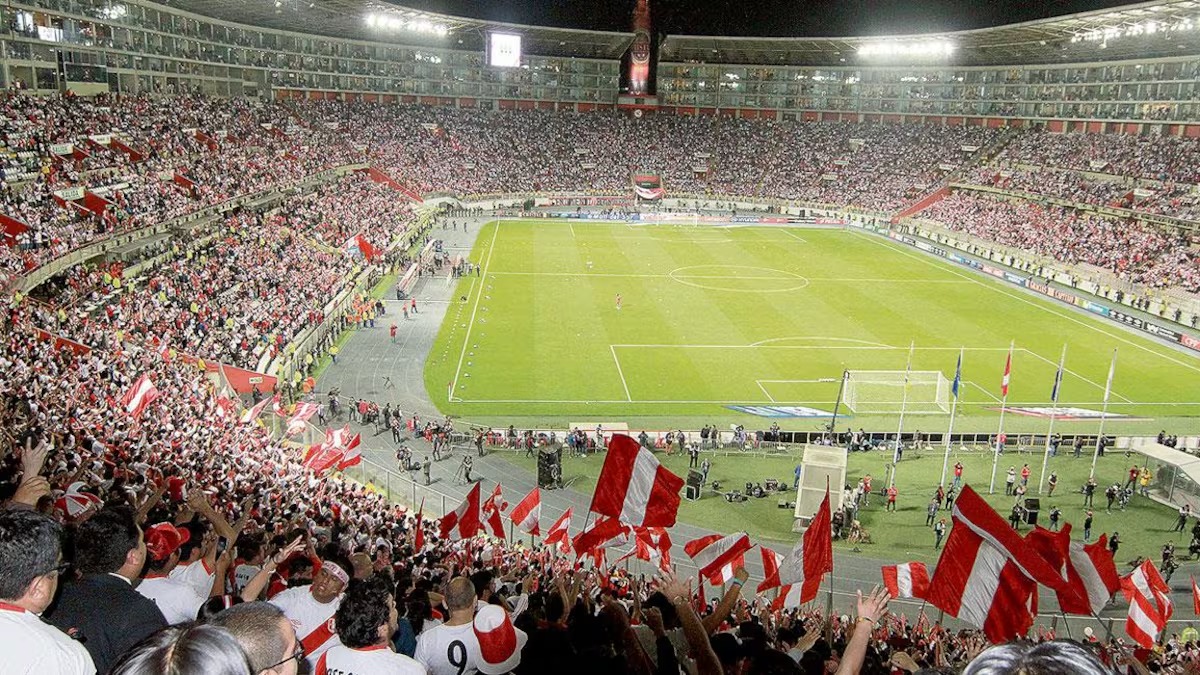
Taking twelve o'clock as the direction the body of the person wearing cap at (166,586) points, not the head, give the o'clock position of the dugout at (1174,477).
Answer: The dugout is roughly at 1 o'clock from the person wearing cap.

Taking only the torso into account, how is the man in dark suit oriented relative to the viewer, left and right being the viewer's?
facing away from the viewer and to the right of the viewer

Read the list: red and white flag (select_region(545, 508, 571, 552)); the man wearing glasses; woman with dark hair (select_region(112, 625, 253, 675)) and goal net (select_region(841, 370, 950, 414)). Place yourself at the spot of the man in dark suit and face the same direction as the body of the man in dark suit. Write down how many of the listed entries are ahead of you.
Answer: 2

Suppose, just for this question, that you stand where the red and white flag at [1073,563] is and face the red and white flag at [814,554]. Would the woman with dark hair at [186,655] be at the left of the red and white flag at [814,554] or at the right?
left

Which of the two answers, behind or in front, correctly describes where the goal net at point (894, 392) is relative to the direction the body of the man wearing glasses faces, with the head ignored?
in front

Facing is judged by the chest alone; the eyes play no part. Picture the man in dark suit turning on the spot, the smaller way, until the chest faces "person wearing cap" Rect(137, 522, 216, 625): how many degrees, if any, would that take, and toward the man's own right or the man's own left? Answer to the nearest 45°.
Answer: approximately 45° to the man's own left

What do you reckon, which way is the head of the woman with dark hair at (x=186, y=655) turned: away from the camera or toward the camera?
away from the camera

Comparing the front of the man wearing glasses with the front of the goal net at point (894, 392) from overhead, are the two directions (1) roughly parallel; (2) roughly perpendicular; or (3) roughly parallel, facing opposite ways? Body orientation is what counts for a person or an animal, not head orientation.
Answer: roughly parallel

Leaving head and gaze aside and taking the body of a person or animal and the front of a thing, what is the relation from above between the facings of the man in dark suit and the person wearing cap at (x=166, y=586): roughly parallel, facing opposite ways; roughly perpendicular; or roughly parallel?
roughly parallel

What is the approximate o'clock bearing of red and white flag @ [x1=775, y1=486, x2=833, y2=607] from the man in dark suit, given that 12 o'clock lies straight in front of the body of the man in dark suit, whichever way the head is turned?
The red and white flag is roughly at 1 o'clock from the man in dark suit.

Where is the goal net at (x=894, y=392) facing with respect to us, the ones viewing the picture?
facing away from the viewer

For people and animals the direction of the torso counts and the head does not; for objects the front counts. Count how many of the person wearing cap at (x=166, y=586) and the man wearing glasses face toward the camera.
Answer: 0

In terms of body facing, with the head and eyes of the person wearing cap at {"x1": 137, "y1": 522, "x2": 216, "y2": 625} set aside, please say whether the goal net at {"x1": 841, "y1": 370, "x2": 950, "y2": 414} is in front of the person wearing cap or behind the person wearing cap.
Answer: in front

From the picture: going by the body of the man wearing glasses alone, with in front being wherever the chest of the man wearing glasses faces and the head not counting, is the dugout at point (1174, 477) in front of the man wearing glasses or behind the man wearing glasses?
in front

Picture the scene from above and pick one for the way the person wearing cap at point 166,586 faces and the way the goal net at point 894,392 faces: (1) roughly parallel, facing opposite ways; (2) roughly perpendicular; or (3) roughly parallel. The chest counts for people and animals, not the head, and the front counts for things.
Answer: roughly parallel

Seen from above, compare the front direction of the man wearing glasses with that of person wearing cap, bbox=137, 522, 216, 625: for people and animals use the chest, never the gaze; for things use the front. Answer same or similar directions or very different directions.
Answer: same or similar directions

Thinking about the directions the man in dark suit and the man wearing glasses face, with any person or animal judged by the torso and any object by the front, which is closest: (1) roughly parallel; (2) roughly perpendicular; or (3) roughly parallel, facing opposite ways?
roughly parallel

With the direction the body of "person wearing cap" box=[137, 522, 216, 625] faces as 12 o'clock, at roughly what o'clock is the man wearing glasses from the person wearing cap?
The man wearing glasses is roughly at 5 o'clock from the person wearing cap.

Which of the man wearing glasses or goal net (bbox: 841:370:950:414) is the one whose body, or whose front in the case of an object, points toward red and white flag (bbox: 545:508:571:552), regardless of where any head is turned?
the man wearing glasses

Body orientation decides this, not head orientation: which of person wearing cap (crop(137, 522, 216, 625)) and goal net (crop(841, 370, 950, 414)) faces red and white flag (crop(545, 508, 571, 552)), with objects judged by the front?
the person wearing cap
